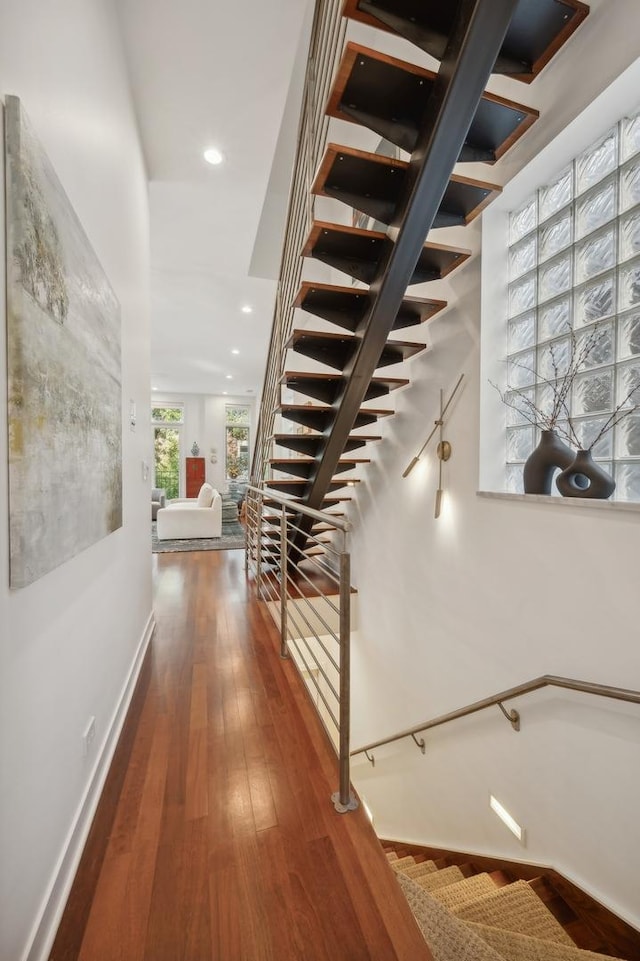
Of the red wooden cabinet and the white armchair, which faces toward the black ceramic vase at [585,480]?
the red wooden cabinet

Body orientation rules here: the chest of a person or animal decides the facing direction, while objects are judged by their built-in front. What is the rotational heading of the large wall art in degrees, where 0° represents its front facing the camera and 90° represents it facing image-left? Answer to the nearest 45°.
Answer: approximately 270°

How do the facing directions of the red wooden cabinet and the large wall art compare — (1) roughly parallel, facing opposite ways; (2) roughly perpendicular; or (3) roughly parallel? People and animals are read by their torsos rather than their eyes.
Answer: roughly perpendicular

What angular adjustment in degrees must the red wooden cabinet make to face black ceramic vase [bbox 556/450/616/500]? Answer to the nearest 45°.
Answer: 0° — it already faces it

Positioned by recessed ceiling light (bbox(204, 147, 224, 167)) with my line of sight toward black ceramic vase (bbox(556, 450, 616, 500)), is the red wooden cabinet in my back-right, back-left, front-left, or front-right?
back-left

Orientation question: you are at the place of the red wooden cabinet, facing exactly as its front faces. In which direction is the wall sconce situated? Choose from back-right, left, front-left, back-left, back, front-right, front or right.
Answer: front

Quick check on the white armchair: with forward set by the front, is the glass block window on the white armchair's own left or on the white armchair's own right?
on the white armchair's own left

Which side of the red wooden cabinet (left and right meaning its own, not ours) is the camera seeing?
front

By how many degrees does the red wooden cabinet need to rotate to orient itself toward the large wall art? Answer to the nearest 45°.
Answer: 0° — it already faces it

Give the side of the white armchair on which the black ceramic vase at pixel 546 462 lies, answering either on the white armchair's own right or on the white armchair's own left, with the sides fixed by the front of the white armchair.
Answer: on the white armchair's own left

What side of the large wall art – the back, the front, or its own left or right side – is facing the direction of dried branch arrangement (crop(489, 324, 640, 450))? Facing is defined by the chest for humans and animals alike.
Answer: front

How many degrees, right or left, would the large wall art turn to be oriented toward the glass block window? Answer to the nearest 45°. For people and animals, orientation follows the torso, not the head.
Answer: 0° — it already faces it
